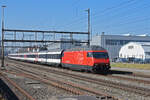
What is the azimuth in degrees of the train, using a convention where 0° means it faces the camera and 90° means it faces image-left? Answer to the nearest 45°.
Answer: approximately 315°
